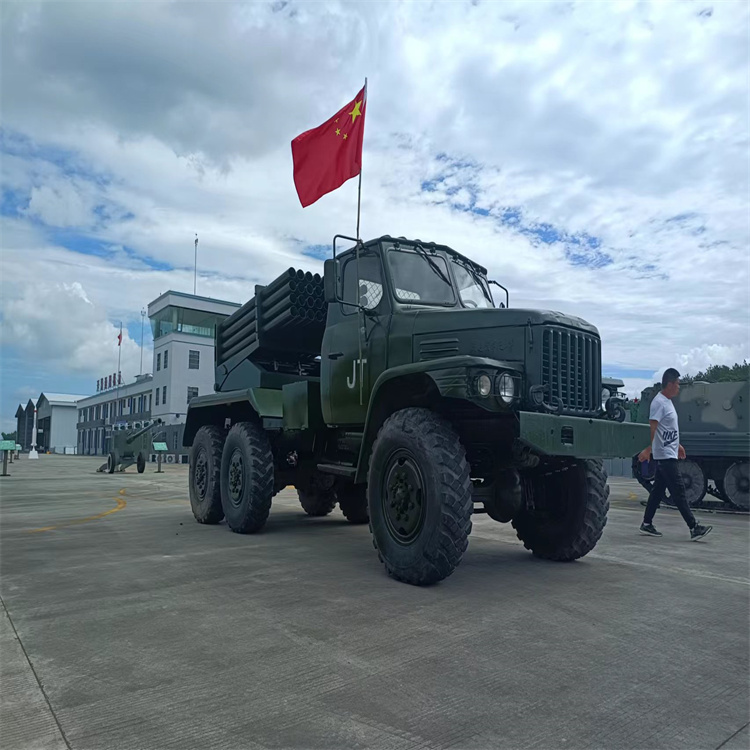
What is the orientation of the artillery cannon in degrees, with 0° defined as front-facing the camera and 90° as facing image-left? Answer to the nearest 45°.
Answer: approximately 315°

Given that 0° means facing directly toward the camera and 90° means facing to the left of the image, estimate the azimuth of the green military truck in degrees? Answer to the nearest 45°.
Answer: approximately 315°
